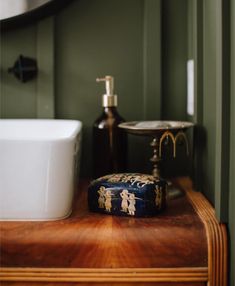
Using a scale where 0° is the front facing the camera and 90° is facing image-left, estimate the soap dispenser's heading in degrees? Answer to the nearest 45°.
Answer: approximately 90°

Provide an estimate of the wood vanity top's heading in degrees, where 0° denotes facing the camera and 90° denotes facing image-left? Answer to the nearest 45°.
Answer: approximately 0°
